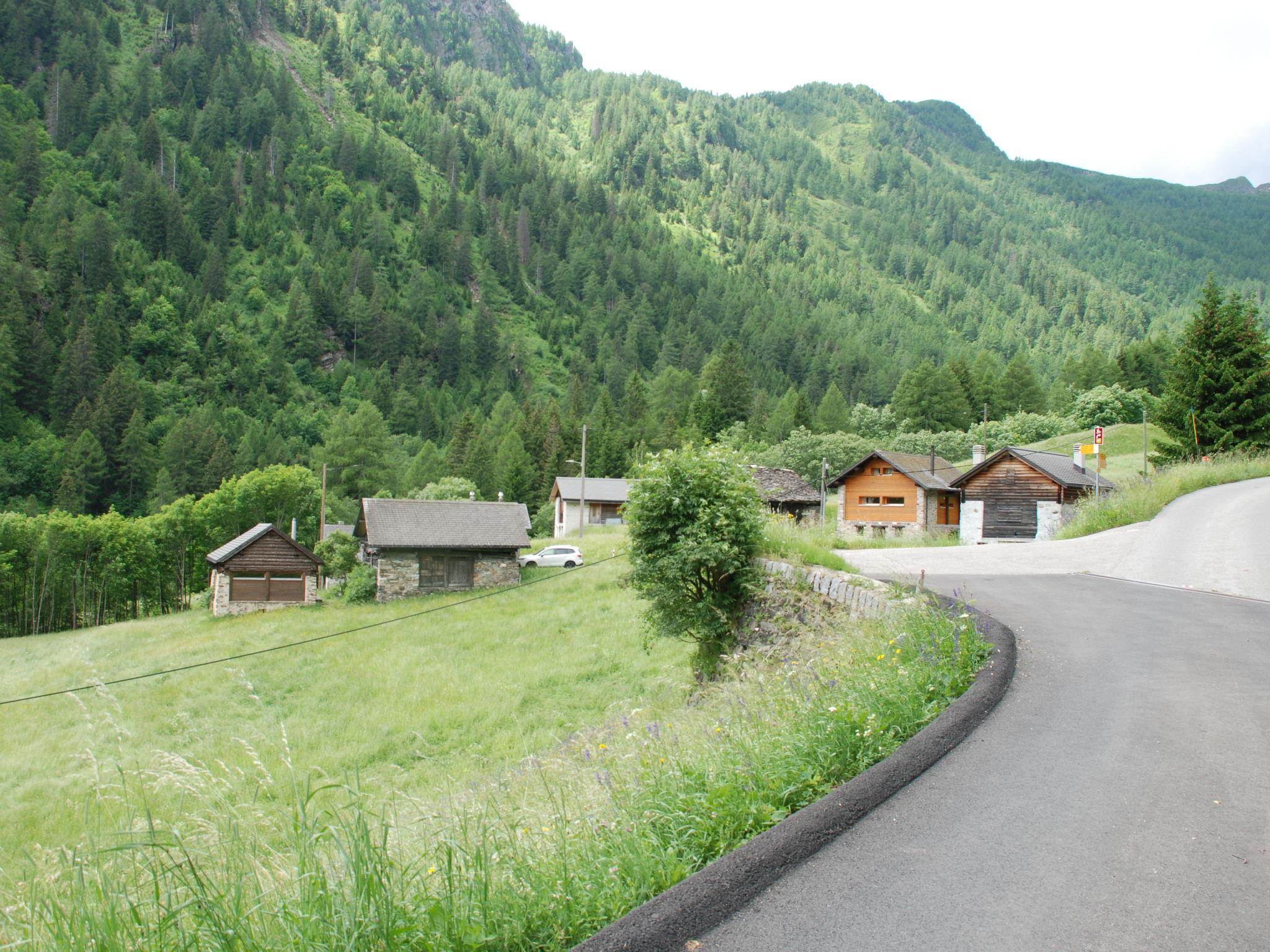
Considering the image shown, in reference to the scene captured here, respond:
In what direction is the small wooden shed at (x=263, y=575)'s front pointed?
toward the camera

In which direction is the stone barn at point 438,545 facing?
toward the camera

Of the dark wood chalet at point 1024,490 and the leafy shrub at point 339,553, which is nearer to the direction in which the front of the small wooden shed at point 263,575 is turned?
the dark wood chalet

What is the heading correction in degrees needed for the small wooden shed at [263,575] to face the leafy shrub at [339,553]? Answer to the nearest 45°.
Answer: approximately 135° to its left

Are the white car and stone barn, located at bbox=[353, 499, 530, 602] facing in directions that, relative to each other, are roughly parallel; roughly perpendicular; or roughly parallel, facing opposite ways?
roughly perpendicular

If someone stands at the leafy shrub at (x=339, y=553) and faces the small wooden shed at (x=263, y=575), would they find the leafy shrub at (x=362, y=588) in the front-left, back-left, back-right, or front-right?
front-left

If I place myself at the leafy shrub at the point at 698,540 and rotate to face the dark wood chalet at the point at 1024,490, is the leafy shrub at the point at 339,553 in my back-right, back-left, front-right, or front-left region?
front-left

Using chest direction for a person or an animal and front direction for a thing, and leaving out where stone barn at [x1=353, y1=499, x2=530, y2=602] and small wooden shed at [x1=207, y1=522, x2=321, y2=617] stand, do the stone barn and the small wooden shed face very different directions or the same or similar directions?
same or similar directions

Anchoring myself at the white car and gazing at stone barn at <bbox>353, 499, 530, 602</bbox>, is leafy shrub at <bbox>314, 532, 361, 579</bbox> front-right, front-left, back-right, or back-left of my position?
front-right

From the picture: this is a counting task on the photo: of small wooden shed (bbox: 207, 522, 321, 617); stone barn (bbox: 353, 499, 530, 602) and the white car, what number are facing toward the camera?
2

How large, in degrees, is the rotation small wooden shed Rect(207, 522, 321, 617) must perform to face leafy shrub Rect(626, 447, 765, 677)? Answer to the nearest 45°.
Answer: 0° — it already faces it

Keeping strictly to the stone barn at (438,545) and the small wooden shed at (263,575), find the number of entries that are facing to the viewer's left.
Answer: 0

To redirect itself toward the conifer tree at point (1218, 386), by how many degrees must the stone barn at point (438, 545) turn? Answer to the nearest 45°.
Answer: approximately 45° to its left

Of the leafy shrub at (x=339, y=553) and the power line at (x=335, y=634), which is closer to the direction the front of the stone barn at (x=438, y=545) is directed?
the power line
